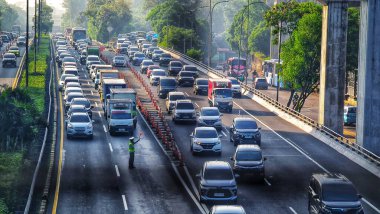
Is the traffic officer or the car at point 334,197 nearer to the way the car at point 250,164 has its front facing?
the car

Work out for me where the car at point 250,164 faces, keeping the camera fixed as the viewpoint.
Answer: facing the viewer

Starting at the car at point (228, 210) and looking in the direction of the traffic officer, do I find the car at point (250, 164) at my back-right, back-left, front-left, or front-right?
front-right

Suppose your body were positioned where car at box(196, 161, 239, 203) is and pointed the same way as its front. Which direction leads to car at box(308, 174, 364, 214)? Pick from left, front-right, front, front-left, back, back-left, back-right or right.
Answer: front-left

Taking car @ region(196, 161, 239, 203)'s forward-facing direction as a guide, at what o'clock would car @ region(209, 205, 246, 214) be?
car @ region(209, 205, 246, 214) is roughly at 12 o'clock from car @ region(196, 161, 239, 203).

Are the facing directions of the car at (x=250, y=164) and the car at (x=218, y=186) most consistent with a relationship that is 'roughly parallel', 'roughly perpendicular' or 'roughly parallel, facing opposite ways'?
roughly parallel

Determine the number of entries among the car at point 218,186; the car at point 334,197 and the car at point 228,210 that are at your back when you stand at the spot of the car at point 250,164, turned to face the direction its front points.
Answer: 0

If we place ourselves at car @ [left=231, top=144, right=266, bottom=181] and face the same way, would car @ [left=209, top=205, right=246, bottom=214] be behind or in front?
in front

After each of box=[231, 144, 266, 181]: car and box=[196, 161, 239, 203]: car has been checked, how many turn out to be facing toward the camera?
2

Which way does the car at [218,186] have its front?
toward the camera

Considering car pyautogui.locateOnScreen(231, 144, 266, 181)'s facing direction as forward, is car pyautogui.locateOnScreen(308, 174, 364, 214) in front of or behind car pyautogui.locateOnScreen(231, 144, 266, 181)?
in front

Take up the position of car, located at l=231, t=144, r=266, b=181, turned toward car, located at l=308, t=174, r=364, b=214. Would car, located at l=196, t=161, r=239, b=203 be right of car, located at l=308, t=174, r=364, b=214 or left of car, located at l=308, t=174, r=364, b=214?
right

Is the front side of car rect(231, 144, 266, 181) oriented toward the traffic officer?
no

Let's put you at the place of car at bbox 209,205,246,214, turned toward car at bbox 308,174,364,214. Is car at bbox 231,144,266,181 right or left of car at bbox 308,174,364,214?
left
